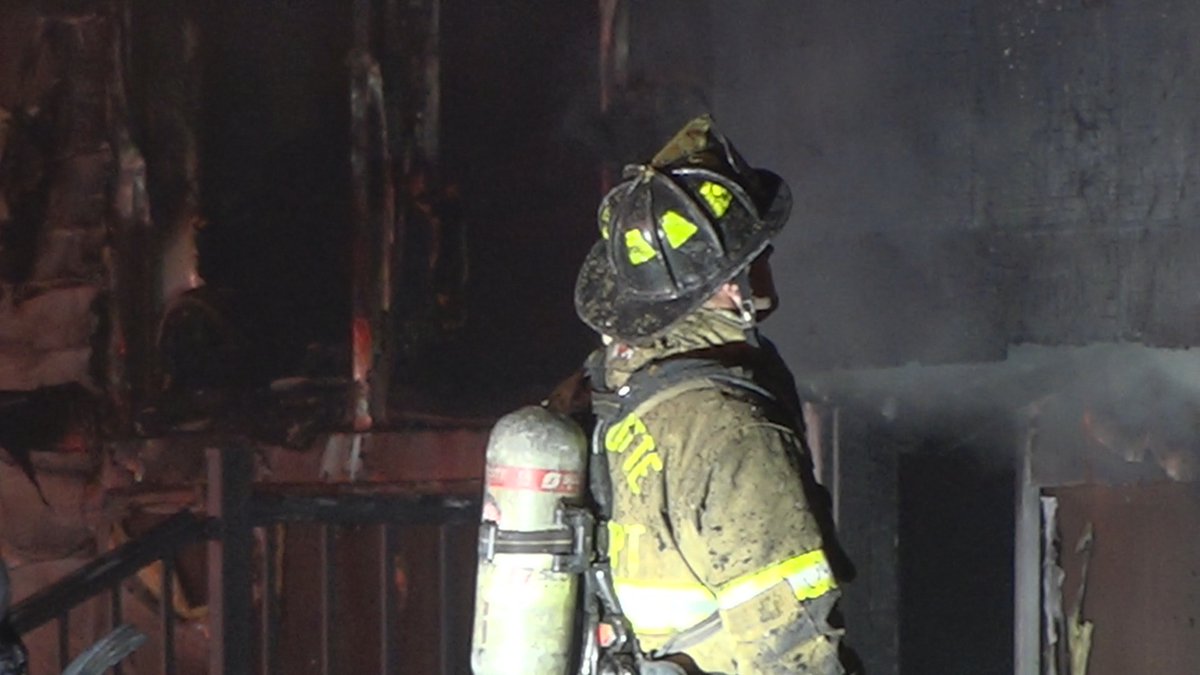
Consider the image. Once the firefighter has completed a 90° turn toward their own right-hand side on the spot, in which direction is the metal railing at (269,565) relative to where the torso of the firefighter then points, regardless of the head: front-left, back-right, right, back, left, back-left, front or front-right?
back

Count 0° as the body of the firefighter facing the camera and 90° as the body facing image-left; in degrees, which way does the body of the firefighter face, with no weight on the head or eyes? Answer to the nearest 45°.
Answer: approximately 225°

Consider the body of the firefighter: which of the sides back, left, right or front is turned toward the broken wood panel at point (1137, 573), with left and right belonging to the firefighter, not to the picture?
front

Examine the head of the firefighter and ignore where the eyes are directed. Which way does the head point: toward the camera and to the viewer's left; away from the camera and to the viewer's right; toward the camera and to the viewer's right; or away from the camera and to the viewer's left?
away from the camera and to the viewer's right
